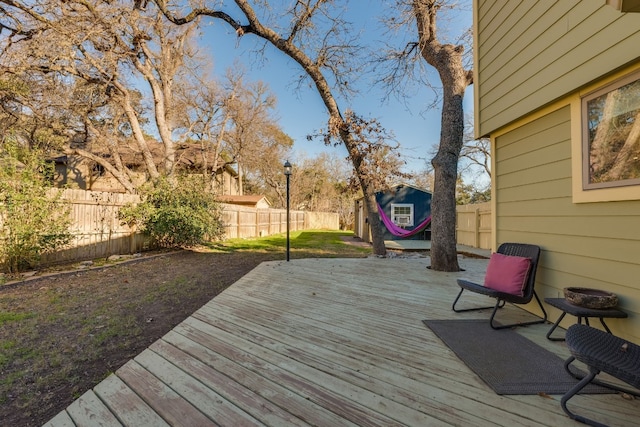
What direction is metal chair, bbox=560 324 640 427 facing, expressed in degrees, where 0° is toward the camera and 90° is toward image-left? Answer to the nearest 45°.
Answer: approximately 90°

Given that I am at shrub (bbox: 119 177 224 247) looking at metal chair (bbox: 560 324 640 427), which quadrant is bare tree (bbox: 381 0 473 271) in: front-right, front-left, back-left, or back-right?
front-left

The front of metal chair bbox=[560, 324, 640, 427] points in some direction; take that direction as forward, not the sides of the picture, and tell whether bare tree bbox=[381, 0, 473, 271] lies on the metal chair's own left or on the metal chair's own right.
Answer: on the metal chair's own right

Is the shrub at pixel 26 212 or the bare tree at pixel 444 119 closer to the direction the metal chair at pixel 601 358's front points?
the shrub

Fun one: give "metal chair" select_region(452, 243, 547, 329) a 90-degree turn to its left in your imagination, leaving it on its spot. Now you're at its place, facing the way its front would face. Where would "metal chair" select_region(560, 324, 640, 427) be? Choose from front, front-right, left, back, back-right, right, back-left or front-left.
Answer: front-right

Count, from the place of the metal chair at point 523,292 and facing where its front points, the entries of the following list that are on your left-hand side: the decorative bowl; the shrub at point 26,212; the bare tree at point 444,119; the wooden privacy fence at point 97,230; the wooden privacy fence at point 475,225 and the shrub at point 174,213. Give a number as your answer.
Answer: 1

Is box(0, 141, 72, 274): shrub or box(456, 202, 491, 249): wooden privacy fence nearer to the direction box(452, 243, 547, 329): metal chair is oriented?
the shrub

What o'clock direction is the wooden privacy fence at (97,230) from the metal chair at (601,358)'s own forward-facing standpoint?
The wooden privacy fence is roughly at 12 o'clock from the metal chair.

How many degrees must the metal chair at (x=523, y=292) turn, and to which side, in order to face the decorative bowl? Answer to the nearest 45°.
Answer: approximately 90° to its left

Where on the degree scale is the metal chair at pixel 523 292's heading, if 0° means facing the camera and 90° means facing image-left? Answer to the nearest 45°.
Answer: approximately 45°

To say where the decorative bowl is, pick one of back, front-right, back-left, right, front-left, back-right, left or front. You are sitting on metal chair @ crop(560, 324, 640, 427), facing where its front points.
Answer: right

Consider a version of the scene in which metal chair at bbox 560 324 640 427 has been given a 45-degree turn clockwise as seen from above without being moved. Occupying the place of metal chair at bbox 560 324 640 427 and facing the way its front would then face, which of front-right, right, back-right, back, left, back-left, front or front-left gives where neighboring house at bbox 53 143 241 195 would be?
front-left

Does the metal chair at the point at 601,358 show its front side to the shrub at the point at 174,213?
yes
